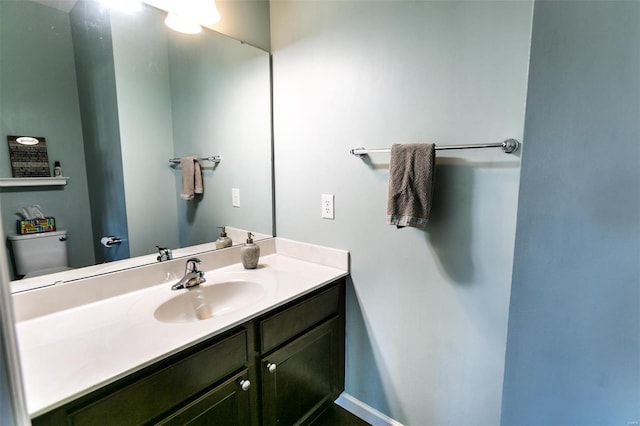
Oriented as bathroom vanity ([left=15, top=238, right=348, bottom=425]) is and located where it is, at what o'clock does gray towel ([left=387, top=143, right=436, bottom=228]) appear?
The gray towel is roughly at 11 o'clock from the bathroom vanity.

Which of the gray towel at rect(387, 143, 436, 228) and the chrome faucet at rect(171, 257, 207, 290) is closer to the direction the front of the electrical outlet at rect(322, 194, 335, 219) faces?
the chrome faucet

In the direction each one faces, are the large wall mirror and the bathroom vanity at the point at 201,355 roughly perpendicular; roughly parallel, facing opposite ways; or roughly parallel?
roughly parallel

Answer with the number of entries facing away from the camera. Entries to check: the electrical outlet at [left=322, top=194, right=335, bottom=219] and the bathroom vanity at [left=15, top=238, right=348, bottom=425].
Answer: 0

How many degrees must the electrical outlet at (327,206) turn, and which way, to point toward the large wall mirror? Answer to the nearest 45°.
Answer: approximately 45° to its right

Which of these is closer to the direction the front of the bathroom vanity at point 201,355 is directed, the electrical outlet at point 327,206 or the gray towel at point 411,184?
the gray towel

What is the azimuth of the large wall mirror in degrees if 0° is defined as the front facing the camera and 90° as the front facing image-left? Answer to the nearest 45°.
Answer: approximately 315°

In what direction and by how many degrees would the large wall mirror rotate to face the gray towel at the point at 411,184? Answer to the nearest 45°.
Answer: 0° — it already faces it

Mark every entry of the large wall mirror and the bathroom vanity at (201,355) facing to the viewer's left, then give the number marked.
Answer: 0

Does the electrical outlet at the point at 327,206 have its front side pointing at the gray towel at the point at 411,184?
no
